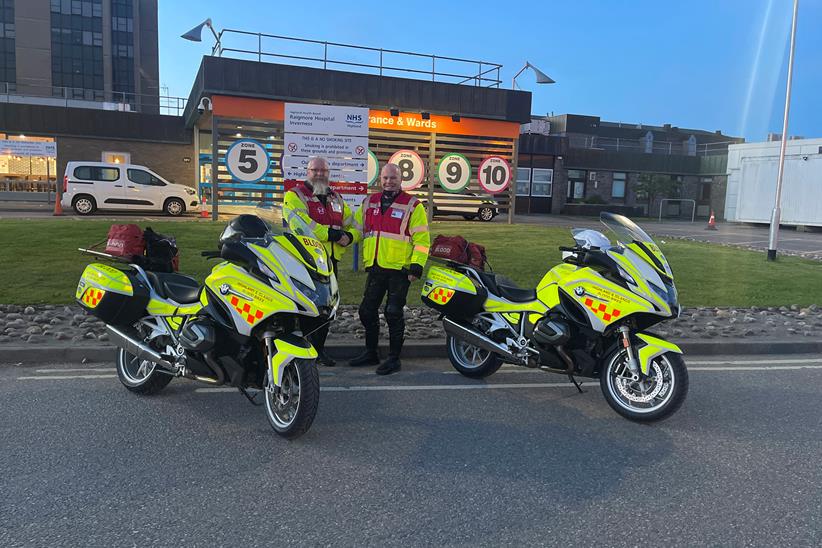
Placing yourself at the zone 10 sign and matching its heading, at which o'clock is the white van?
The white van is roughly at 3 o'clock from the zone 10 sign.

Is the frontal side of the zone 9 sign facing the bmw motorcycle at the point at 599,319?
yes

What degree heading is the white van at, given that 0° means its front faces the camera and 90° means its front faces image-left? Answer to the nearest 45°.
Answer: approximately 270°

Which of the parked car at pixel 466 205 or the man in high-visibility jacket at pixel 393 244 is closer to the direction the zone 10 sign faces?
the man in high-visibility jacket

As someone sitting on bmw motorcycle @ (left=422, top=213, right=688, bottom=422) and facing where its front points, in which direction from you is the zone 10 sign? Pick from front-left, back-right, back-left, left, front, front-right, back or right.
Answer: back-left

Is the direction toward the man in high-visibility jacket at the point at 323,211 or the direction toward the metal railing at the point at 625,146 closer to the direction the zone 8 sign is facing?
the man in high-visibility jacket

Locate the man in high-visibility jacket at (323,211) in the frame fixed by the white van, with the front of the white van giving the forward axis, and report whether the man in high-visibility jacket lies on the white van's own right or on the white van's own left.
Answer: on the white van's own right

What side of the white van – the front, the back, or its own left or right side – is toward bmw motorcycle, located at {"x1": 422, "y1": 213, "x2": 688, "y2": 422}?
right

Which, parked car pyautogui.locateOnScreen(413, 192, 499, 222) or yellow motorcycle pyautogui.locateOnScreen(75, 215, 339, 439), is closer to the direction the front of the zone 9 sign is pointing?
the yellow motorcycle

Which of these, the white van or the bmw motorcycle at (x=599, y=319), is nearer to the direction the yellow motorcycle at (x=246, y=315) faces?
the bmw motorcycle

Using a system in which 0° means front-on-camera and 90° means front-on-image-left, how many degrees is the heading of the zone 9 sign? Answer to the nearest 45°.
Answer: approximately 0°

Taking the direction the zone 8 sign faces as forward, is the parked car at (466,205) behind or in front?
behind
